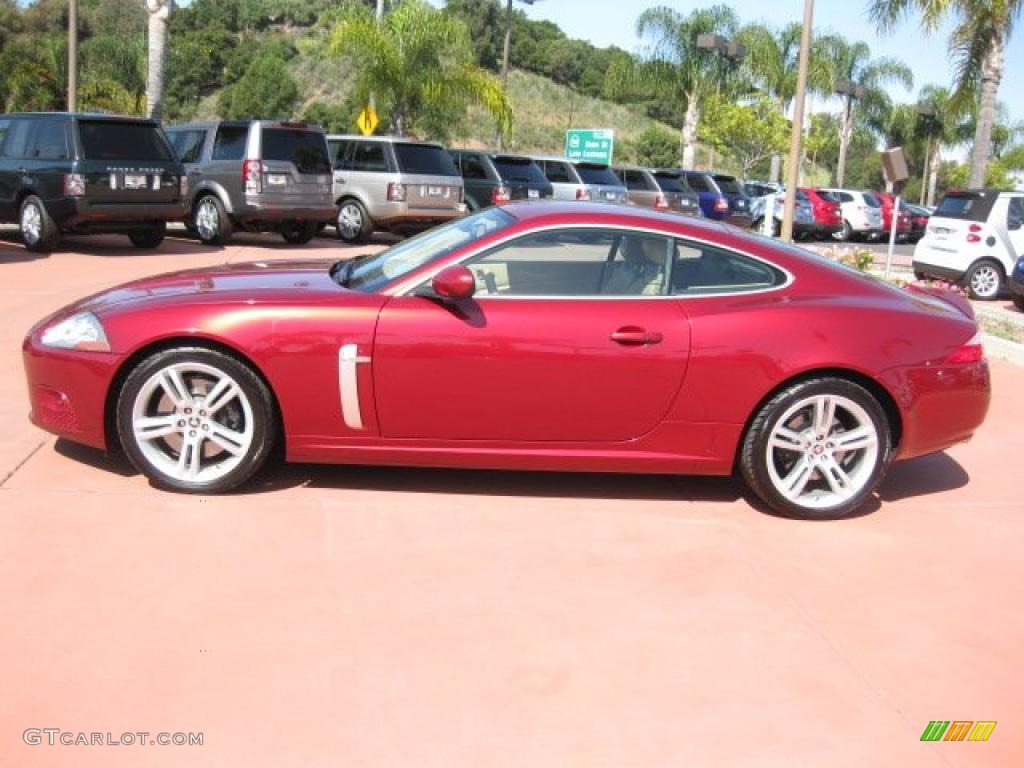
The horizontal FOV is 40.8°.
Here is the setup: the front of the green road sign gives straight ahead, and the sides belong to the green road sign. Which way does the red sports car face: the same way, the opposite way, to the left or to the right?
to the right

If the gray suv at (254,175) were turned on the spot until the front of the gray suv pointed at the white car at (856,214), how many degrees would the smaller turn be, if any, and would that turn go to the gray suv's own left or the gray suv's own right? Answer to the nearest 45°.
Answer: approximately 90° to the gray suv's own right

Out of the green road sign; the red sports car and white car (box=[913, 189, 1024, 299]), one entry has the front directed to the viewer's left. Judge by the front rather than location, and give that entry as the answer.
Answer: the red sports car

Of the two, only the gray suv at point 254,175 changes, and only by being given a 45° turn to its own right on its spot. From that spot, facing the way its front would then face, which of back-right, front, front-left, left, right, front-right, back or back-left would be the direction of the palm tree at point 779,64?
front-right

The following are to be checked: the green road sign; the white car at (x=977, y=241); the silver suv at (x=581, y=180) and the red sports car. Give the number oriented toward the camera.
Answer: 1

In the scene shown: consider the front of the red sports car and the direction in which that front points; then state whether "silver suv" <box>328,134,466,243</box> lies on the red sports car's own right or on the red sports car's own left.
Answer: on the red sports car's own right

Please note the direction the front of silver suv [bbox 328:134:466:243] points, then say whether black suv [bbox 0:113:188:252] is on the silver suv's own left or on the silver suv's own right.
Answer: on the silver suv's own left

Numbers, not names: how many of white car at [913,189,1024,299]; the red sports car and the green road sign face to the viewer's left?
1

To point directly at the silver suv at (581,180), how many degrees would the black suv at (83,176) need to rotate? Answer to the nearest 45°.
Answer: approximately 90° to its right

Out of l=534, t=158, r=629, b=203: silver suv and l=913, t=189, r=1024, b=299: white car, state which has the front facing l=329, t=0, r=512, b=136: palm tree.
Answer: the silver suv

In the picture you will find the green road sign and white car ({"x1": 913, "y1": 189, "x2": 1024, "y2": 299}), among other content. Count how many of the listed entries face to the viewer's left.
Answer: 0

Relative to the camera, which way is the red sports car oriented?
to the viewer's left

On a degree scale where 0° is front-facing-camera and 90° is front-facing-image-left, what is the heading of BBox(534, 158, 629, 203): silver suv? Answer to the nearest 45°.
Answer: approximately 135°

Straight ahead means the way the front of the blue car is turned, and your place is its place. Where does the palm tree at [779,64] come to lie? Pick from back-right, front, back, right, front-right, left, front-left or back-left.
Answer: front-right

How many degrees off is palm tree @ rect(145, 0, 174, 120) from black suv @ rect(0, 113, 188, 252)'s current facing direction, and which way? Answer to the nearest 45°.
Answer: approximately 45° to its right

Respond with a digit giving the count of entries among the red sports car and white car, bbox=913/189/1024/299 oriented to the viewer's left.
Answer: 1

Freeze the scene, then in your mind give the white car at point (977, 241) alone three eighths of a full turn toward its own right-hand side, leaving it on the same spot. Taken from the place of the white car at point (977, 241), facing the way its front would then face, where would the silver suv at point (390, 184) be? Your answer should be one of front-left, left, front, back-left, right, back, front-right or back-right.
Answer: right

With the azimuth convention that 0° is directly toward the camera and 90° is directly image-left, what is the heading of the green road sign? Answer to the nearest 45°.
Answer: approximately 0°

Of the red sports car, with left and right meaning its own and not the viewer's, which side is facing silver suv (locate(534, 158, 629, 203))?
right
